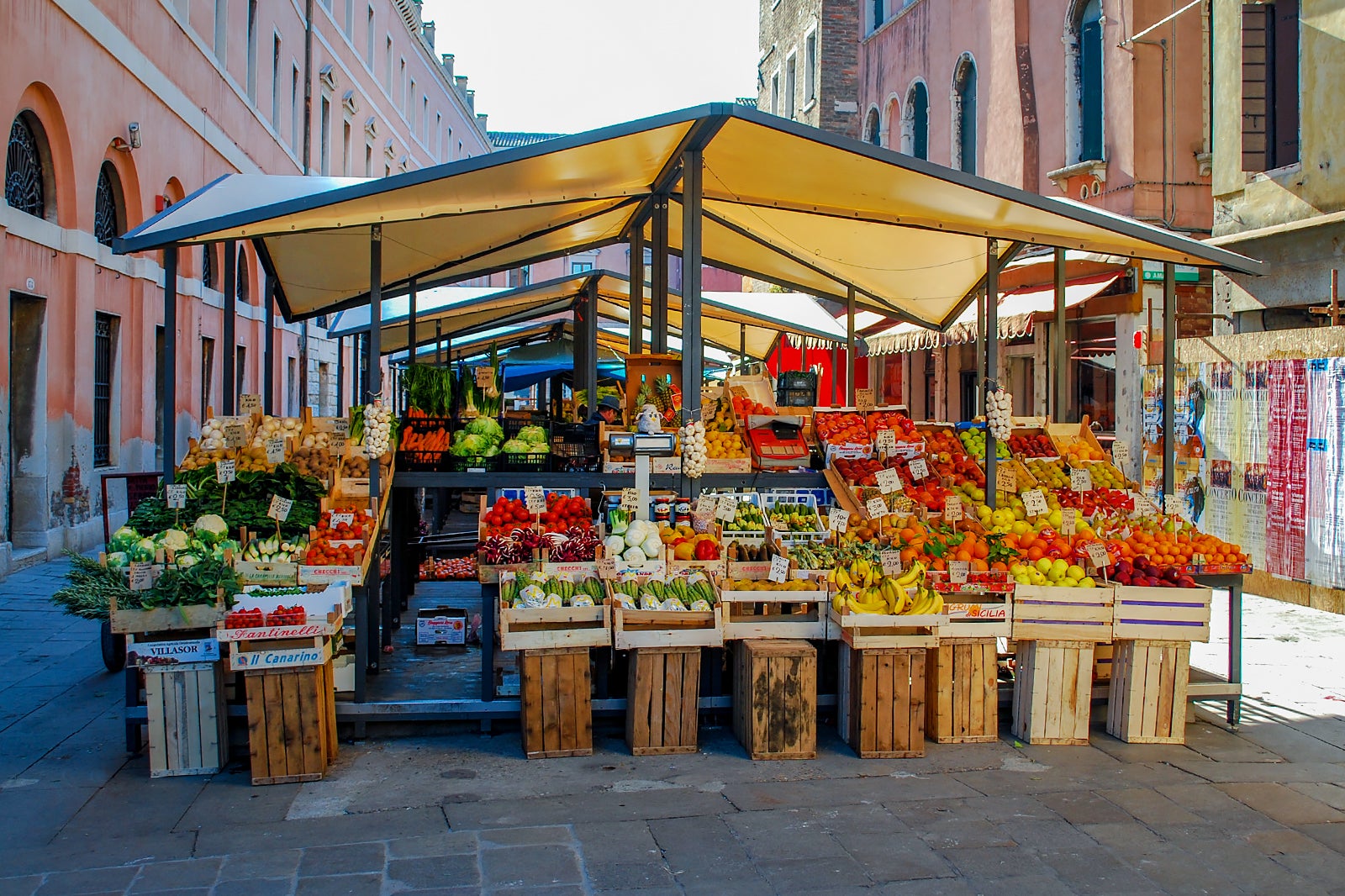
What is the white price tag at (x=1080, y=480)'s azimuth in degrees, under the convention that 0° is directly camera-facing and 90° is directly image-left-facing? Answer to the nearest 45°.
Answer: approximately 0°

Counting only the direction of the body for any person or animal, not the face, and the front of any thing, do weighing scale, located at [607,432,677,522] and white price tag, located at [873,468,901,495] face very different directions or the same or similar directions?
same or similar directions

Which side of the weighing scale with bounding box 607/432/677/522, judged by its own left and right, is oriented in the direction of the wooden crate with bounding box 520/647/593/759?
front

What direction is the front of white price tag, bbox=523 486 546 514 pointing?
toward the camera

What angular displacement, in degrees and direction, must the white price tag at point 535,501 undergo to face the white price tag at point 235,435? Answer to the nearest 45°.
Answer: approximately 135° to its right

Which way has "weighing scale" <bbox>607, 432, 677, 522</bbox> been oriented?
toward the camera

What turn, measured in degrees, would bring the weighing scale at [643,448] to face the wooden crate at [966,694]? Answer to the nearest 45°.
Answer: approximately 45° to its left

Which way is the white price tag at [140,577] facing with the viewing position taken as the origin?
facing the viewer

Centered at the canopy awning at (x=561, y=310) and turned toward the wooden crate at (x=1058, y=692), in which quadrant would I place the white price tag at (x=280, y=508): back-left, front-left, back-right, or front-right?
front-right

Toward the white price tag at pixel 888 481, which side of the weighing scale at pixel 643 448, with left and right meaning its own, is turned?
left

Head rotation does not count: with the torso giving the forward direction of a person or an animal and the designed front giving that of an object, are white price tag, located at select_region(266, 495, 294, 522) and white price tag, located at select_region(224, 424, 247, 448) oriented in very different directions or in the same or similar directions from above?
same or similar directions

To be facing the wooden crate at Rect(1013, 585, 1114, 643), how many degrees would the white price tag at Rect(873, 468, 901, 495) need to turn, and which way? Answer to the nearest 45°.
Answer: approximately 45° to its left

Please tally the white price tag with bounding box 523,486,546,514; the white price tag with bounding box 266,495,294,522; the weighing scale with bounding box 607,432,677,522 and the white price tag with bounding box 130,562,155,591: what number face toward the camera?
4

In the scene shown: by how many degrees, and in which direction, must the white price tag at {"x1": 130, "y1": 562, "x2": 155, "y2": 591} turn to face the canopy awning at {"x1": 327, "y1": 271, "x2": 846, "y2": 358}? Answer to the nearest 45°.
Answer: approximately 135° to its left

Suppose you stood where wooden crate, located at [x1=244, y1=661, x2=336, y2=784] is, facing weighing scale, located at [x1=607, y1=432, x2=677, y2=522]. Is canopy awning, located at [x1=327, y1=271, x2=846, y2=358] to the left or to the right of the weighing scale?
left

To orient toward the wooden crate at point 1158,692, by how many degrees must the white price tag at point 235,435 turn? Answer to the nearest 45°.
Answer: approximately 45° to its left

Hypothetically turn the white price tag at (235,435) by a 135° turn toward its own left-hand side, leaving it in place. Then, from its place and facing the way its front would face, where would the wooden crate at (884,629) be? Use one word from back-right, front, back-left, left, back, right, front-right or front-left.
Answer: right
